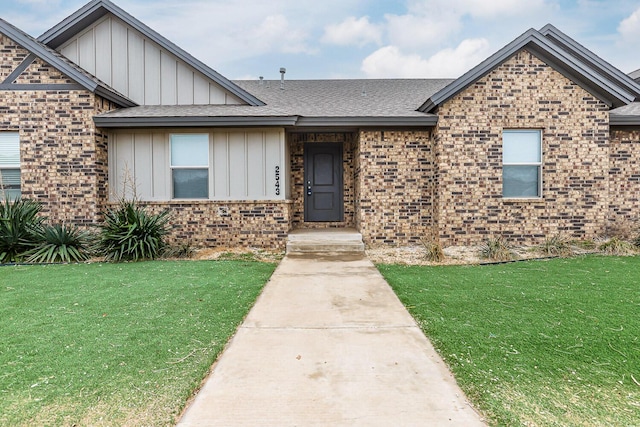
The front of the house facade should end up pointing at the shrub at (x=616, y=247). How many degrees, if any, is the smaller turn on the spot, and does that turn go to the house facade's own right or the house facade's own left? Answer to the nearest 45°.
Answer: approximately 90° to the house facade's own left

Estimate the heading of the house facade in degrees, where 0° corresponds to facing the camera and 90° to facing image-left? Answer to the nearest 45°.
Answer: approximately 0°

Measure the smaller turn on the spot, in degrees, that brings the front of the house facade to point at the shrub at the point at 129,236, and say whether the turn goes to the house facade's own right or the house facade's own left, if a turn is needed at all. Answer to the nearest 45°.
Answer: approximately 45° to the house facade's own right

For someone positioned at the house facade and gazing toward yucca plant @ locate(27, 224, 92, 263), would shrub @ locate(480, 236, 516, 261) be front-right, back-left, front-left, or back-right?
back-left
